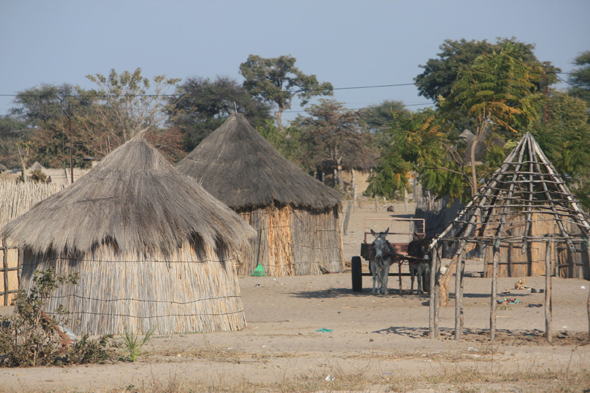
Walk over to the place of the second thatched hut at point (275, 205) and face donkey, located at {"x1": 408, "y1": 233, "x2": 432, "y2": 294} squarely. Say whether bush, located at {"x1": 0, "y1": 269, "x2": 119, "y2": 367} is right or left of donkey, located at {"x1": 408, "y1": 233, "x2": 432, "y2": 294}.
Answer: right

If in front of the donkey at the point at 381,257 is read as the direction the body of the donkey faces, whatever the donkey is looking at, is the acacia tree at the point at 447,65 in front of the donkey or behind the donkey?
behind

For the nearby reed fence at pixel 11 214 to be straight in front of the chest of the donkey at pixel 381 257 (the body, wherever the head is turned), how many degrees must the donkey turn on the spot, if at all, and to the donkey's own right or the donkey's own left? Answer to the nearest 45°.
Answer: approximately 90° to the donkey's own right

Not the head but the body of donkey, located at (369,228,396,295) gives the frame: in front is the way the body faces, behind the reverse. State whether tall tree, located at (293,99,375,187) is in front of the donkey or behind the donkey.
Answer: behind

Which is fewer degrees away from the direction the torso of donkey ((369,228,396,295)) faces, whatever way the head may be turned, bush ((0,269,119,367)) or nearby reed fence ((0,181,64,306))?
the bush

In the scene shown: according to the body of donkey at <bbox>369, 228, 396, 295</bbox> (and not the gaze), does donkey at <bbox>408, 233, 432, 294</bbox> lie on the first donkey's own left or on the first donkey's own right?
on the first donkey's own left

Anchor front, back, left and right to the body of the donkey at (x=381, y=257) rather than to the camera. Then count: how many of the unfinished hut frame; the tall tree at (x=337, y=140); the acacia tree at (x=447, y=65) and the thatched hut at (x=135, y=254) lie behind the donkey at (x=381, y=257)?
2

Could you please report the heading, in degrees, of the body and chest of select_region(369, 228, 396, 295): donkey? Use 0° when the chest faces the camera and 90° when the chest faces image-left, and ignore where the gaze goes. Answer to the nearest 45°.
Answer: approximately 0°

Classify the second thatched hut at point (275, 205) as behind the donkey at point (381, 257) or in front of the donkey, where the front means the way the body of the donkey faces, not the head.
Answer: behind

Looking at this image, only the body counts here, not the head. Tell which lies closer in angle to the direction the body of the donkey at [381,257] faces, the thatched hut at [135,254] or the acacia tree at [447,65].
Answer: the thatched hut
